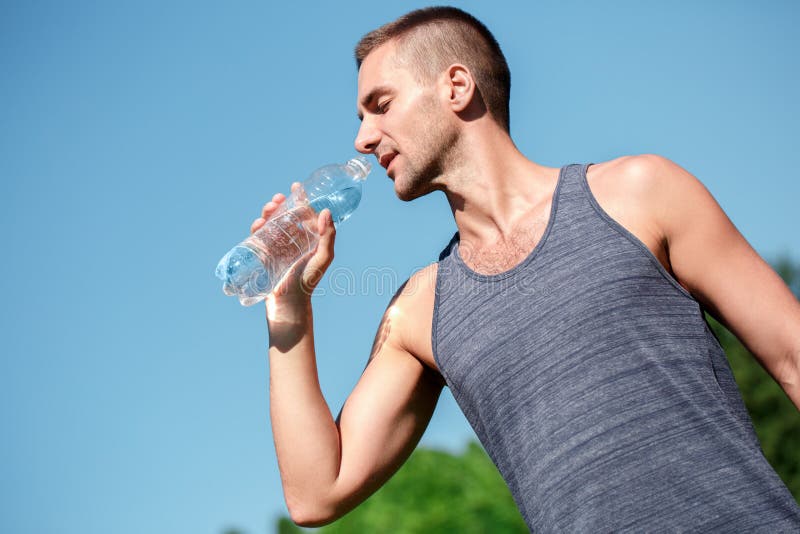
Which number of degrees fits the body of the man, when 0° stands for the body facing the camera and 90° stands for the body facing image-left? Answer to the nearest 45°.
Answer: approximately 45°

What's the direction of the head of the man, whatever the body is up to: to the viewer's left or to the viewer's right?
to the viewer's left
